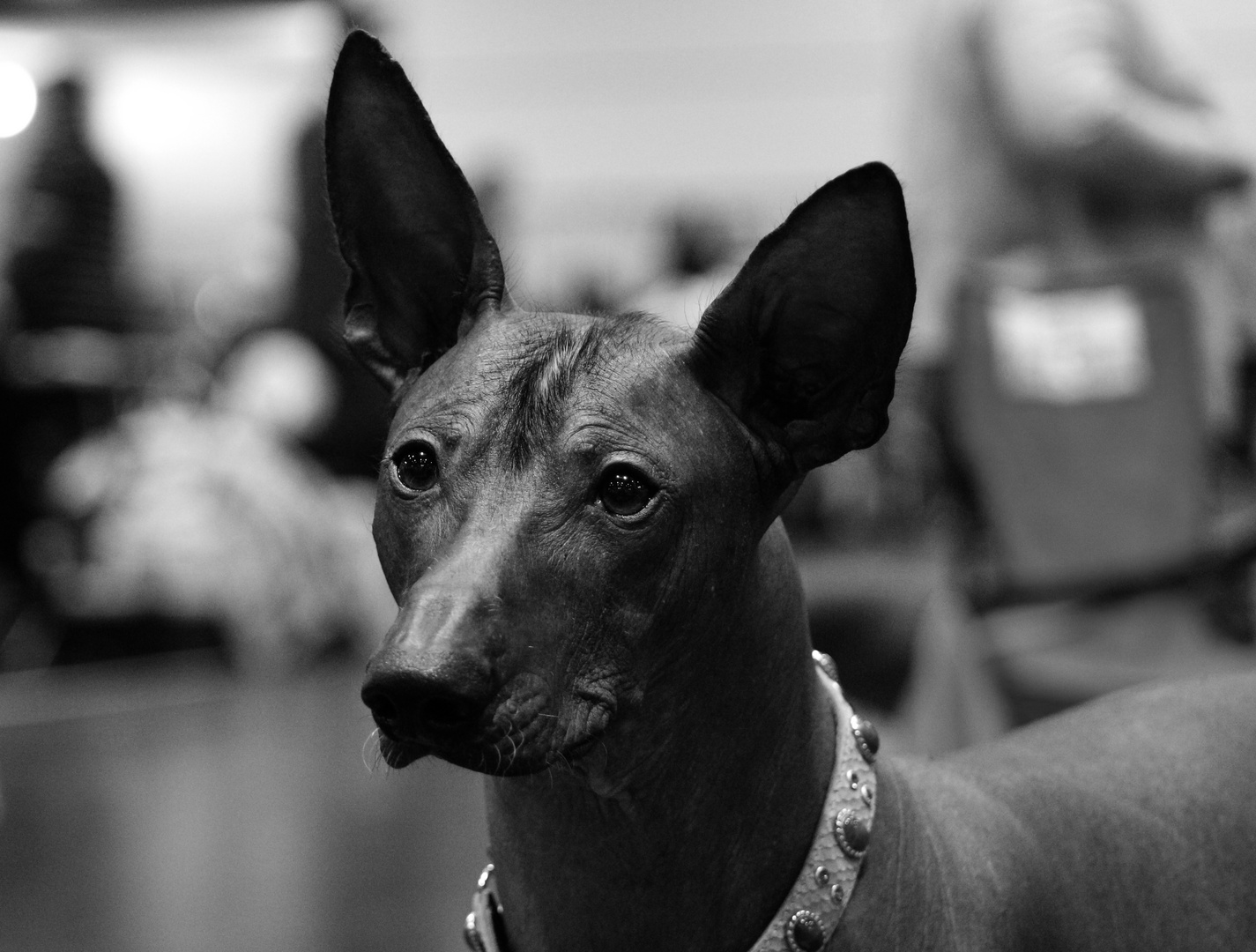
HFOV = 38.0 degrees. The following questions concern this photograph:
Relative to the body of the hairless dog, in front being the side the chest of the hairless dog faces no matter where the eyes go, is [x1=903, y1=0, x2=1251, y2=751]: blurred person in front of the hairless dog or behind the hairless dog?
behind

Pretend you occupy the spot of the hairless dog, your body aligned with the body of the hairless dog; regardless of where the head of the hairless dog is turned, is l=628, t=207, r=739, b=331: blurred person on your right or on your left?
on your right

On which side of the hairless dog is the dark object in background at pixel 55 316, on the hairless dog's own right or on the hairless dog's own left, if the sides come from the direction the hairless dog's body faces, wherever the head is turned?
on the hairless dog's own right

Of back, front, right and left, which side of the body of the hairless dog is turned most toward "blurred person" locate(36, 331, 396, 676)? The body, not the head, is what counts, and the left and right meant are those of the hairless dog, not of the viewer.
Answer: right

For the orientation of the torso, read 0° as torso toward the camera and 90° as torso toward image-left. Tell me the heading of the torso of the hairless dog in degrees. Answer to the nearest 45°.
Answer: approximately 45°

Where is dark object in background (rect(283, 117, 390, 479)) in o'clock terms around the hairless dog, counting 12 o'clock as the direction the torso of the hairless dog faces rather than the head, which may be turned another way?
The dark object in background is roughly at 4 o'clock from the hairless dog.

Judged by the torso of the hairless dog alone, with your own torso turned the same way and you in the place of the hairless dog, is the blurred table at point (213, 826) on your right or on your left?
on your right
